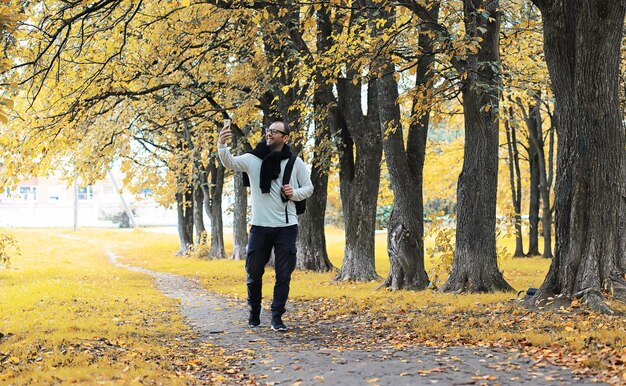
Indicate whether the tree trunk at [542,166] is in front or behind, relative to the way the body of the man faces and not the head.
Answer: behind

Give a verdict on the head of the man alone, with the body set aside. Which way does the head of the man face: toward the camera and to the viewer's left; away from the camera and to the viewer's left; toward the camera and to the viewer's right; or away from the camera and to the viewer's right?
toward the camera and to the viewer's left

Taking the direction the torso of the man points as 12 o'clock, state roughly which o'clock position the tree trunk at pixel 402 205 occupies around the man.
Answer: The tree trunk is roughly at 7 o'clock from the man.

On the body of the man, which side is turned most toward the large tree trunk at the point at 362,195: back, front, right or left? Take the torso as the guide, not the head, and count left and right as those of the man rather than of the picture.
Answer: back

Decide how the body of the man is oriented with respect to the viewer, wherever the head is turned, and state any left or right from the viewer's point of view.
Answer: facing the viewer

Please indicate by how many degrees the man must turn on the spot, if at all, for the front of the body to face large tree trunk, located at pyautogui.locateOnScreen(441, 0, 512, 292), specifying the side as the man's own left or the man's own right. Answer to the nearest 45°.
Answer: approximately 135° to the man's own left

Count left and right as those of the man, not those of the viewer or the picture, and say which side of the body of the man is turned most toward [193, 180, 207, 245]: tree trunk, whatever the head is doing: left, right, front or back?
back

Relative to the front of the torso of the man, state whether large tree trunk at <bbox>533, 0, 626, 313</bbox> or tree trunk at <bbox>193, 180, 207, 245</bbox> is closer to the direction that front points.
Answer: the large tree trunk

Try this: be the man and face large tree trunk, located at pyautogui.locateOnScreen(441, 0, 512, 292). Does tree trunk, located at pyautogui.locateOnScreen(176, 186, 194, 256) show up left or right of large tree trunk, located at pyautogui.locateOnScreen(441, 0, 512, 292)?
left

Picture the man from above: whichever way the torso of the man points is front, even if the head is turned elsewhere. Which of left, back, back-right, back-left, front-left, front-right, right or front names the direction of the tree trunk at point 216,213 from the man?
back

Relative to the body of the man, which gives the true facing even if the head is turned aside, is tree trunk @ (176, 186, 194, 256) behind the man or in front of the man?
behind

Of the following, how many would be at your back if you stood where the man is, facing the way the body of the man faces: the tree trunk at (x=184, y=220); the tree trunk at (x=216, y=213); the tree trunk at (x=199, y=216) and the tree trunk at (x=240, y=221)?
4

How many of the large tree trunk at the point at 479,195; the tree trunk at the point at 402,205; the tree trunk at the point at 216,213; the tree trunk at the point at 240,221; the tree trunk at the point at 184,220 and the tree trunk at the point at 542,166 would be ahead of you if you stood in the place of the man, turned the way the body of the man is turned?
0
